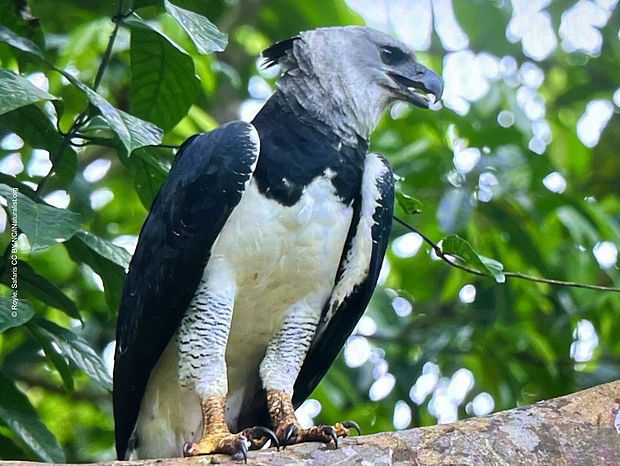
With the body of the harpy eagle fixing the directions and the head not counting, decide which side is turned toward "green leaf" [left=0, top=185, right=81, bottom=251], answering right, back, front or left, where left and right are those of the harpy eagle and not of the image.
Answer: right

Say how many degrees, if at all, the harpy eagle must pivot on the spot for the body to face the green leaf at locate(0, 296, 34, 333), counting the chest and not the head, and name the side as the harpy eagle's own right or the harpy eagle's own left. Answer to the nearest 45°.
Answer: approximately 90° to the harpy eagle's own right

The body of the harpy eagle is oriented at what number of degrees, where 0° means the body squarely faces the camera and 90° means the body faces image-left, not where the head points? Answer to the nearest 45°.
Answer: approximately 315°

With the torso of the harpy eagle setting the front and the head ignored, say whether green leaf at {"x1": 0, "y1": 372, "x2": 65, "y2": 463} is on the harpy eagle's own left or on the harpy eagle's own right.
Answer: on the harpy eagle's own right

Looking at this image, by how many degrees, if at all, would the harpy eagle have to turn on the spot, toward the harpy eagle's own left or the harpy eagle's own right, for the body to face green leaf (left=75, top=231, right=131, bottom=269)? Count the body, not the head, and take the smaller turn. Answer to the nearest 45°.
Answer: approximately 135° to the harpy eagle's own right

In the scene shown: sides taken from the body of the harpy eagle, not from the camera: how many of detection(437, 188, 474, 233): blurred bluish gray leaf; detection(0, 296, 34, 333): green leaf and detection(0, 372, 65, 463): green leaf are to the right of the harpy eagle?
2

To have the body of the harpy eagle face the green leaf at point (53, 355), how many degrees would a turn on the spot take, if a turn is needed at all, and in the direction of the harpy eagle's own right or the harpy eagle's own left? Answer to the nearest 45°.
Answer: approximately 135° to the harpy eagle's own right
